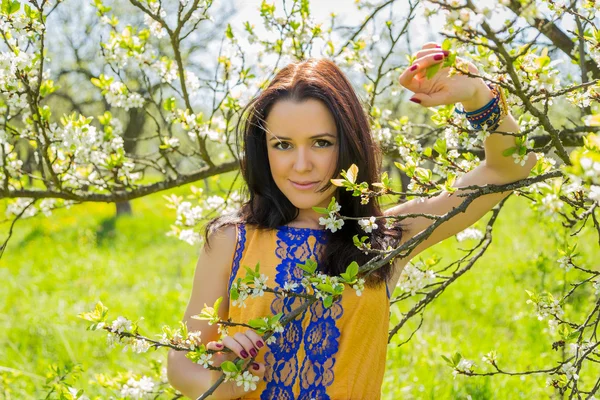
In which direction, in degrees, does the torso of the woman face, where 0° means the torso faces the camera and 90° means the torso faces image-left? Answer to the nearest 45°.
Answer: approximately 0°
